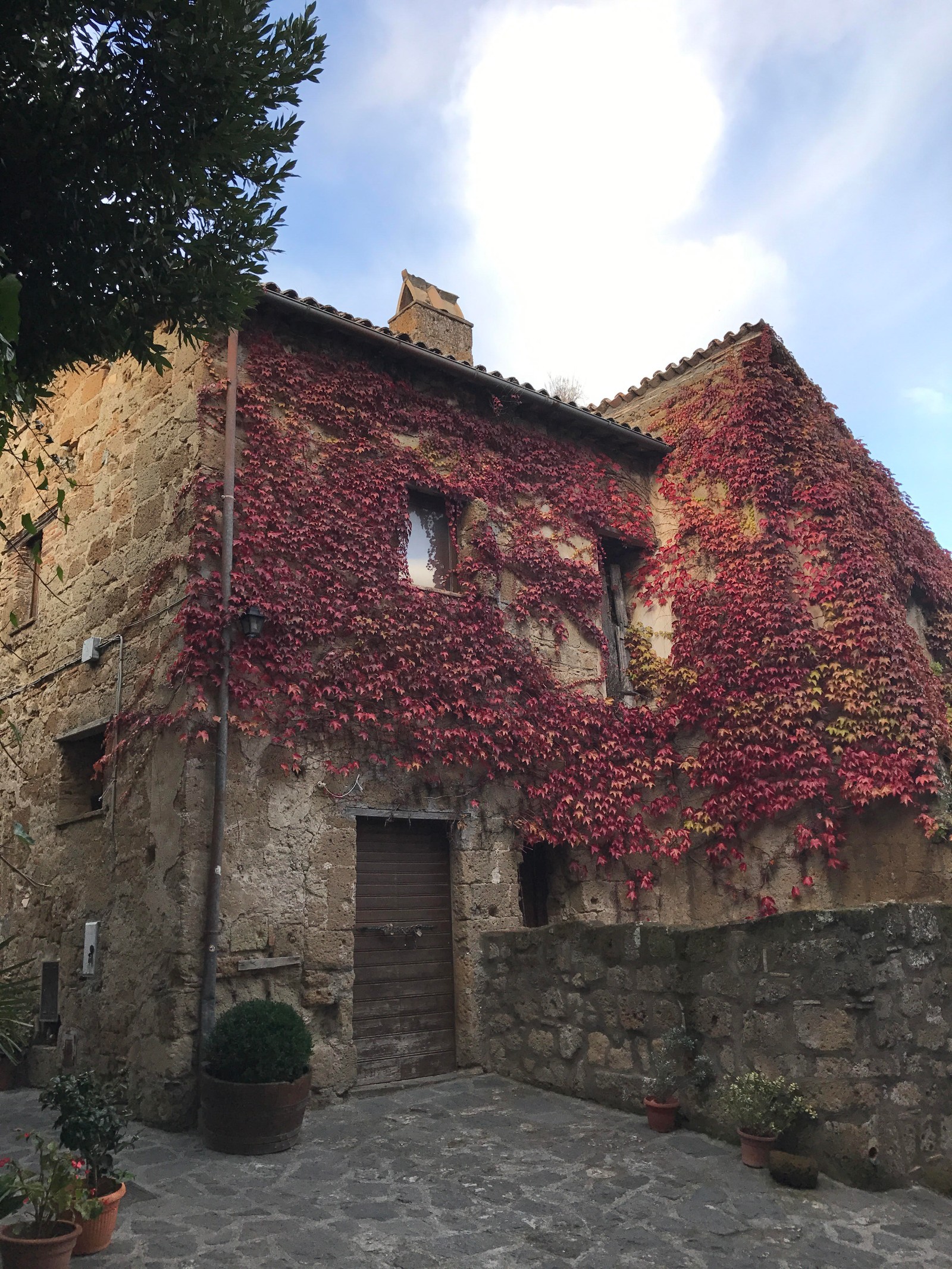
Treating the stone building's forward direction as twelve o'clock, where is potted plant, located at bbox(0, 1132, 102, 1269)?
The potted plant is roughly at 2 o'clock from the stone building.

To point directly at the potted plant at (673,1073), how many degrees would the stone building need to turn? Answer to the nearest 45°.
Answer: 0° — it already faces it

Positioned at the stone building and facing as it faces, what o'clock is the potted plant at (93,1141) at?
The potted plant is roughly at 2 o'clock from the stone building.

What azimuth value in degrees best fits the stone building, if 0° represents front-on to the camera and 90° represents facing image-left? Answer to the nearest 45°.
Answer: approximately 315°
